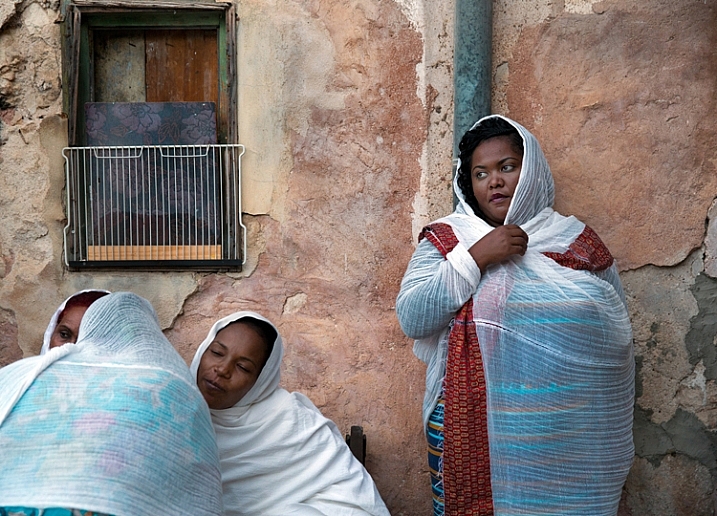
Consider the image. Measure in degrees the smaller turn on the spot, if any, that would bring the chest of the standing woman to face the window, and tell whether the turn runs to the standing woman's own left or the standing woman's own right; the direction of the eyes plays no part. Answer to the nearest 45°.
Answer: approximately 90° to the standing woman's own right

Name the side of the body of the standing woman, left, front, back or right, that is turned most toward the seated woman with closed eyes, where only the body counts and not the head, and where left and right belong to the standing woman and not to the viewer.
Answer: right

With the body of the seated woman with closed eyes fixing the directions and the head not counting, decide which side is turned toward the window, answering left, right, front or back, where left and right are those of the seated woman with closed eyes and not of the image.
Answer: right

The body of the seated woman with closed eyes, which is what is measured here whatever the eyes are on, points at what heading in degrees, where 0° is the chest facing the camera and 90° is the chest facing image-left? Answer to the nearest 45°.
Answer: approximately 45°

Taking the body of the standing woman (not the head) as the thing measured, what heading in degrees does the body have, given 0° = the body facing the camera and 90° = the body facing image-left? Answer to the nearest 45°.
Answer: approximately 0°
